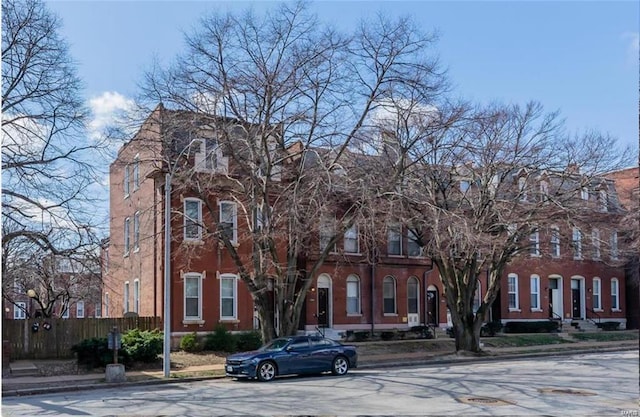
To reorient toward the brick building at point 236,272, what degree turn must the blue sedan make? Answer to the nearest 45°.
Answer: approximately 135° to its right

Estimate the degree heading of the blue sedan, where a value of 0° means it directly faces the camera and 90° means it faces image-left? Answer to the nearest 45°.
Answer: approximately 45°

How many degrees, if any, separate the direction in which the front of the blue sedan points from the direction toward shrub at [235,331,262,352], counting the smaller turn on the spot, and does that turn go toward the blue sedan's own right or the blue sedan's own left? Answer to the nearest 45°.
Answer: approximately 135° to the blue sedan's own right

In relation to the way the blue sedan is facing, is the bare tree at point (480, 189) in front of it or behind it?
behind

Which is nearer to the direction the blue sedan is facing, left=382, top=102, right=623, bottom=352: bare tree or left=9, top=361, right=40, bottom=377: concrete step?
the concrete step

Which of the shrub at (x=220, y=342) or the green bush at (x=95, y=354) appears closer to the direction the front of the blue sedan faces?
the green bush
